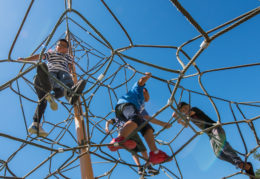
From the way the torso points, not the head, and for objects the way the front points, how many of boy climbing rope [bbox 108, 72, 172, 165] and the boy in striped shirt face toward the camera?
1

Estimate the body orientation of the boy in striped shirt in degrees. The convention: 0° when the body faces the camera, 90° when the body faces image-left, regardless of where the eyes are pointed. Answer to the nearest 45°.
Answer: approximately 0°

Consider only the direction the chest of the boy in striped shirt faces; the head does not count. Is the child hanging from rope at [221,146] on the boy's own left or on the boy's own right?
on the boy's own left

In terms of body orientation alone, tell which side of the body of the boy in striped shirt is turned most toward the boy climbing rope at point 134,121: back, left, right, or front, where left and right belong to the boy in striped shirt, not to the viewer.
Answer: left
